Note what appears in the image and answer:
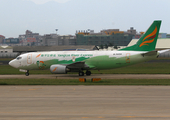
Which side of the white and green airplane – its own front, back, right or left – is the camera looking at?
left
